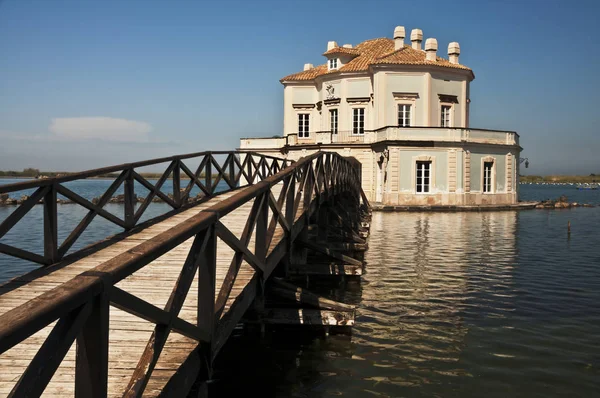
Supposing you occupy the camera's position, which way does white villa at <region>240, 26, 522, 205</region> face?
facing the viewer and to the left of the viewer

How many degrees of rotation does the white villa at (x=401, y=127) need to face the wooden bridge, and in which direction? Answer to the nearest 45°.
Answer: approximately 45° to its left
